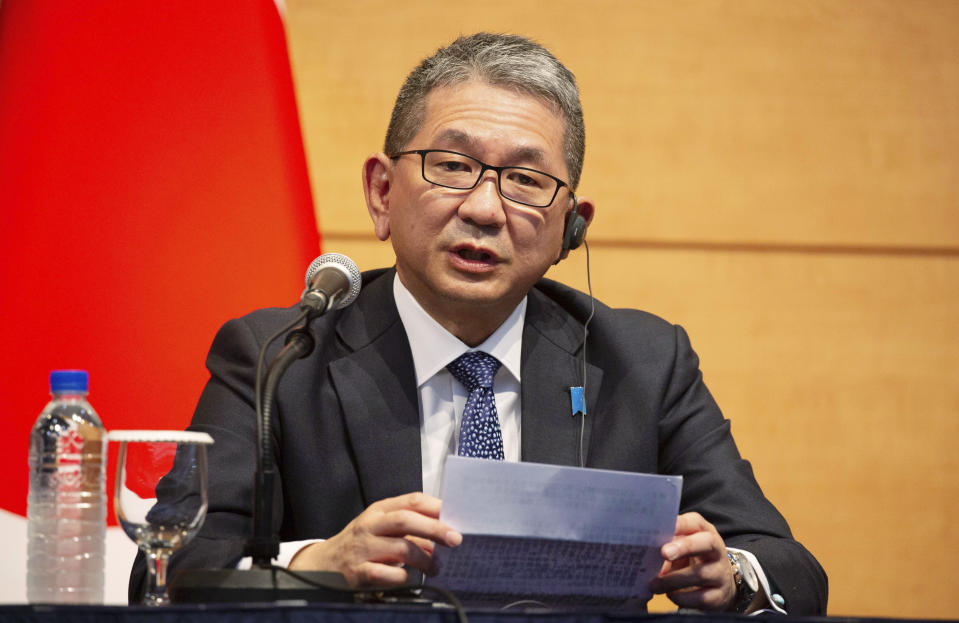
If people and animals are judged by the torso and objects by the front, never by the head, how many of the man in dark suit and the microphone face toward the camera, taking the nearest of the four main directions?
1

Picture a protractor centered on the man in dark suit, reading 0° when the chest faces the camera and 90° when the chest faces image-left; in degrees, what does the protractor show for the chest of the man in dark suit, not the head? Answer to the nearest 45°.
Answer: approximately 0°

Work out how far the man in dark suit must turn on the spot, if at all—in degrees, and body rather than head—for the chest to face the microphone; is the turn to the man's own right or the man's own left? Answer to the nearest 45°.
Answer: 0° — they already face it

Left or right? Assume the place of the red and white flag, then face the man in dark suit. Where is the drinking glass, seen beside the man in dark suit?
right

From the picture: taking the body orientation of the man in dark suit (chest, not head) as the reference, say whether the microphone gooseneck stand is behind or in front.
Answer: in front

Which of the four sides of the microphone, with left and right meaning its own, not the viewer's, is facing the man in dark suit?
front

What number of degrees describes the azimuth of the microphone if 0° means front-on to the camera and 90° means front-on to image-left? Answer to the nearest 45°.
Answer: approximately 225°

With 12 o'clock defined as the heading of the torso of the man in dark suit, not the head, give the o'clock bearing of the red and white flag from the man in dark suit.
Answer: The red and white flag is roughly at 4 o'clock from the man in dark suit.
